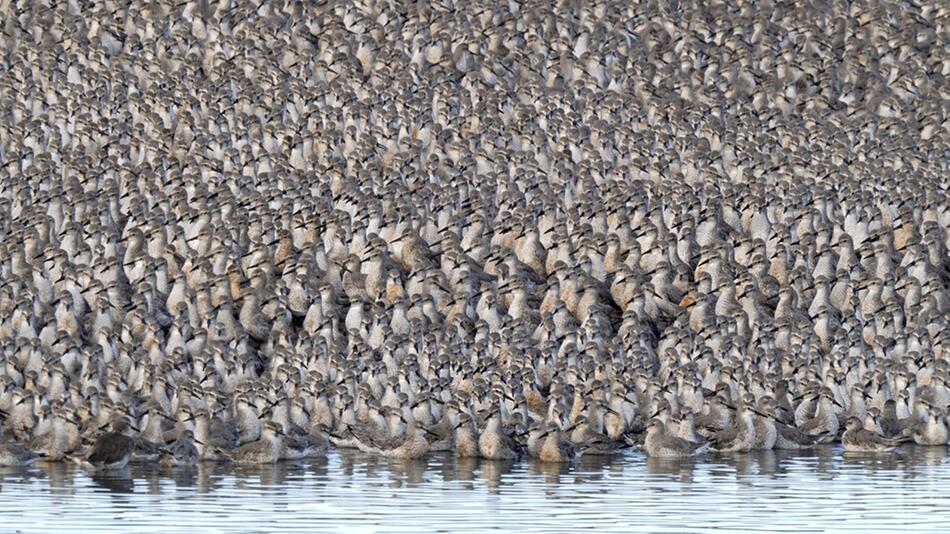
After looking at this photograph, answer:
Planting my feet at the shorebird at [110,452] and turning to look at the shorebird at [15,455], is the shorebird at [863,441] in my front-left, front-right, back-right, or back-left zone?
back-right

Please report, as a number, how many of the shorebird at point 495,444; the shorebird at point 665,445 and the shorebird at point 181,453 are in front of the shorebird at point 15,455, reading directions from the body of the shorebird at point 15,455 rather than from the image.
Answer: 0

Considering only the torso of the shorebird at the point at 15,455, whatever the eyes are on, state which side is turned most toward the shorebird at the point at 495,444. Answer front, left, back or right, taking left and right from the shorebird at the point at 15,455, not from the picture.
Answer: back

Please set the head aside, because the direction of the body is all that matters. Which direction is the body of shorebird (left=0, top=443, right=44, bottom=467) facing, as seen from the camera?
to the viewer's left

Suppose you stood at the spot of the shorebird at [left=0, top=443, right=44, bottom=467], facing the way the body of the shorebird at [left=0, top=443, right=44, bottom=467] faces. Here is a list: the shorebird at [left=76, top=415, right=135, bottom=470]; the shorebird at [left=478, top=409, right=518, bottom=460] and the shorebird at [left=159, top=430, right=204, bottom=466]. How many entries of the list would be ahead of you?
0

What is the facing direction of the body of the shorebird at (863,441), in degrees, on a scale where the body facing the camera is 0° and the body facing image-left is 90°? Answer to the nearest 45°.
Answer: approximately 90°

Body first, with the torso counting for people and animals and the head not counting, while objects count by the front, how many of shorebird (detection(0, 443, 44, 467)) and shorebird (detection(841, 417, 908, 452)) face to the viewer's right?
0

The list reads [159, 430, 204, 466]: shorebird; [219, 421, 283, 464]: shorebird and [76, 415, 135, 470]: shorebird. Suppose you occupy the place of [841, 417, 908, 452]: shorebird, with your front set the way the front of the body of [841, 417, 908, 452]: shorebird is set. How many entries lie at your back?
0

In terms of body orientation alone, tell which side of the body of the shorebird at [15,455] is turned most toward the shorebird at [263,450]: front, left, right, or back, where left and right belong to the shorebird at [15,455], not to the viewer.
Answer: back

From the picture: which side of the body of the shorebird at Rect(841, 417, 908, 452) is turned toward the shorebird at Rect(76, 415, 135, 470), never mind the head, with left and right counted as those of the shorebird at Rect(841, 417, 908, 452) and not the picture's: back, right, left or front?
front

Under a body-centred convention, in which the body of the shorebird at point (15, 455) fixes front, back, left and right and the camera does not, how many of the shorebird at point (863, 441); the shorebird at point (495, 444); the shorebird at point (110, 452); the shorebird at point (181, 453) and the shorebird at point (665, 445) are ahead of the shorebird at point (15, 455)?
0
